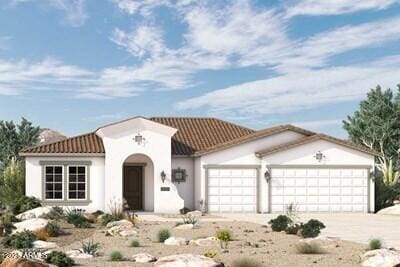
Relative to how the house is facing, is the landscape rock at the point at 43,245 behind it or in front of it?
in front

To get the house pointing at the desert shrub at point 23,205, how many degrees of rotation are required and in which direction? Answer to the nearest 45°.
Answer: approximately 45° to its right

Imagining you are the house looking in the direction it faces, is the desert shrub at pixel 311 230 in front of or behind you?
in front

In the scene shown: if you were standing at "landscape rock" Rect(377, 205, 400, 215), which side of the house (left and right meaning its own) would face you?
left

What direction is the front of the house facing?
toward the camera

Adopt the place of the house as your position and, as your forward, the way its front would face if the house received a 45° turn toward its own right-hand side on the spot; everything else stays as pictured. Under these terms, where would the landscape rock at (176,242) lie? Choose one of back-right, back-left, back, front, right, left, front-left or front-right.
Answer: front-left

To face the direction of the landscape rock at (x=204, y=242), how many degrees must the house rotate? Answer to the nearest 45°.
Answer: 0° — it already faces it

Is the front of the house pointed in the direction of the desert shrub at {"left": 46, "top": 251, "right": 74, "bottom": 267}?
yes

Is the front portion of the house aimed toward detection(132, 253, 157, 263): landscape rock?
yes

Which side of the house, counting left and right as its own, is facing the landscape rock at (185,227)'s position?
front

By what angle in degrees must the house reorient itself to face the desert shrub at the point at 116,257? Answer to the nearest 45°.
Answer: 0° — it already faces it

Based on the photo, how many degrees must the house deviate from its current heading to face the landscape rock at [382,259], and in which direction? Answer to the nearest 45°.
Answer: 0° — it already faces it

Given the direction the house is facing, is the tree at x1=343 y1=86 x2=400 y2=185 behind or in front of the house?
behind

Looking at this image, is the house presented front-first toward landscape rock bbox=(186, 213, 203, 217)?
yes

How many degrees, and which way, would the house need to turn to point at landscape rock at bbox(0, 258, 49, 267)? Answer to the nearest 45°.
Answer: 0° — it already faces it

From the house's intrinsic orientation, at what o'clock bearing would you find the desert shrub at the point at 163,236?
The desert shrub is roughly at 12 o'clock from the house.
